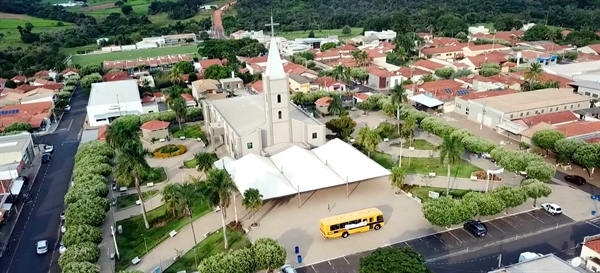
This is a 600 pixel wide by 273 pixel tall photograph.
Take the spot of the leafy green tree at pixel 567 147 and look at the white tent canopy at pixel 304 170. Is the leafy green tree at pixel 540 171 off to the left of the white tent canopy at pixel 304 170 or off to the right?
left

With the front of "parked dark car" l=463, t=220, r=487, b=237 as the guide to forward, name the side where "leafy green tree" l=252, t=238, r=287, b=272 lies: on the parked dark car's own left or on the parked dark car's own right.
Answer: on the parked dark car's own left

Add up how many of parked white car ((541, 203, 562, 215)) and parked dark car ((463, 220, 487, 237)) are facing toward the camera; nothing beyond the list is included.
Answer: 0

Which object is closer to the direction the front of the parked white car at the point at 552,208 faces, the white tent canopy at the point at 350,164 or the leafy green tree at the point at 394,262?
the white tent canopy

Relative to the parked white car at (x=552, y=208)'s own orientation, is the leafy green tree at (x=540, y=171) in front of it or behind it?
in front

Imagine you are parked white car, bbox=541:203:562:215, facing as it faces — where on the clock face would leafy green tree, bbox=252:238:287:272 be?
The leafy green tree is roughly at 9 o'clock from the parked white car.

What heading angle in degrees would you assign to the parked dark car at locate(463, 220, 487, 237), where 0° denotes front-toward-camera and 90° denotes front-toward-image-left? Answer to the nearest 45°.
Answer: approximately 135°

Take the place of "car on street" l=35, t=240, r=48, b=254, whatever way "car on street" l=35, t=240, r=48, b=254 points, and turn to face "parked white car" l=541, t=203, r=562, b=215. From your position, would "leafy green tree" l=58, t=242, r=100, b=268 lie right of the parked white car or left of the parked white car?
right

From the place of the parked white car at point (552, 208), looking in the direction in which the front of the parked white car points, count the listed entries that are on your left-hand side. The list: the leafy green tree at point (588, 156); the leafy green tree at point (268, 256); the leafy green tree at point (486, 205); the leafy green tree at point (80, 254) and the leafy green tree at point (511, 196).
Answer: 4

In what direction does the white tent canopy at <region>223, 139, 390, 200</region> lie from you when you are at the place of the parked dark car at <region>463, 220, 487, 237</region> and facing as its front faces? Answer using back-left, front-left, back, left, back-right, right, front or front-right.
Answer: front-left

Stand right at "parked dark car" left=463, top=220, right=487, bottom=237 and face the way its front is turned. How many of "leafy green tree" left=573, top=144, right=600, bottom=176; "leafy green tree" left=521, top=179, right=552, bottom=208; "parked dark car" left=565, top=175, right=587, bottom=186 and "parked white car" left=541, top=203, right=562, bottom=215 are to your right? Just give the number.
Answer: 4

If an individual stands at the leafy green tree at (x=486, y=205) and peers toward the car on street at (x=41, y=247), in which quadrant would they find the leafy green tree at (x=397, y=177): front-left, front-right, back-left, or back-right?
front-right

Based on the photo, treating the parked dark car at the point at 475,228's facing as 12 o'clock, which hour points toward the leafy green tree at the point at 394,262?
The leafy green tree is roughly at 8 o'clock from the parked dark car.

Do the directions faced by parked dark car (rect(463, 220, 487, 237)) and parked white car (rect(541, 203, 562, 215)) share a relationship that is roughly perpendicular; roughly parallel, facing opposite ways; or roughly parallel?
roughly parallel

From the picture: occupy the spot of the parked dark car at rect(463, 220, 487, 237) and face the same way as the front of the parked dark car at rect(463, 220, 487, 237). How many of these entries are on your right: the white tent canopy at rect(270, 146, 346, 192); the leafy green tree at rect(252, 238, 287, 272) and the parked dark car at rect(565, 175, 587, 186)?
1

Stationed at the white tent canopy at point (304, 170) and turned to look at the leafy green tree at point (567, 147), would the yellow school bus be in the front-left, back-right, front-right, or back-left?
front-right

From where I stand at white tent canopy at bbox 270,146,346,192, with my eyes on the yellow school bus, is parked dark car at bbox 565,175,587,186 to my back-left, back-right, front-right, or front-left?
front-left
